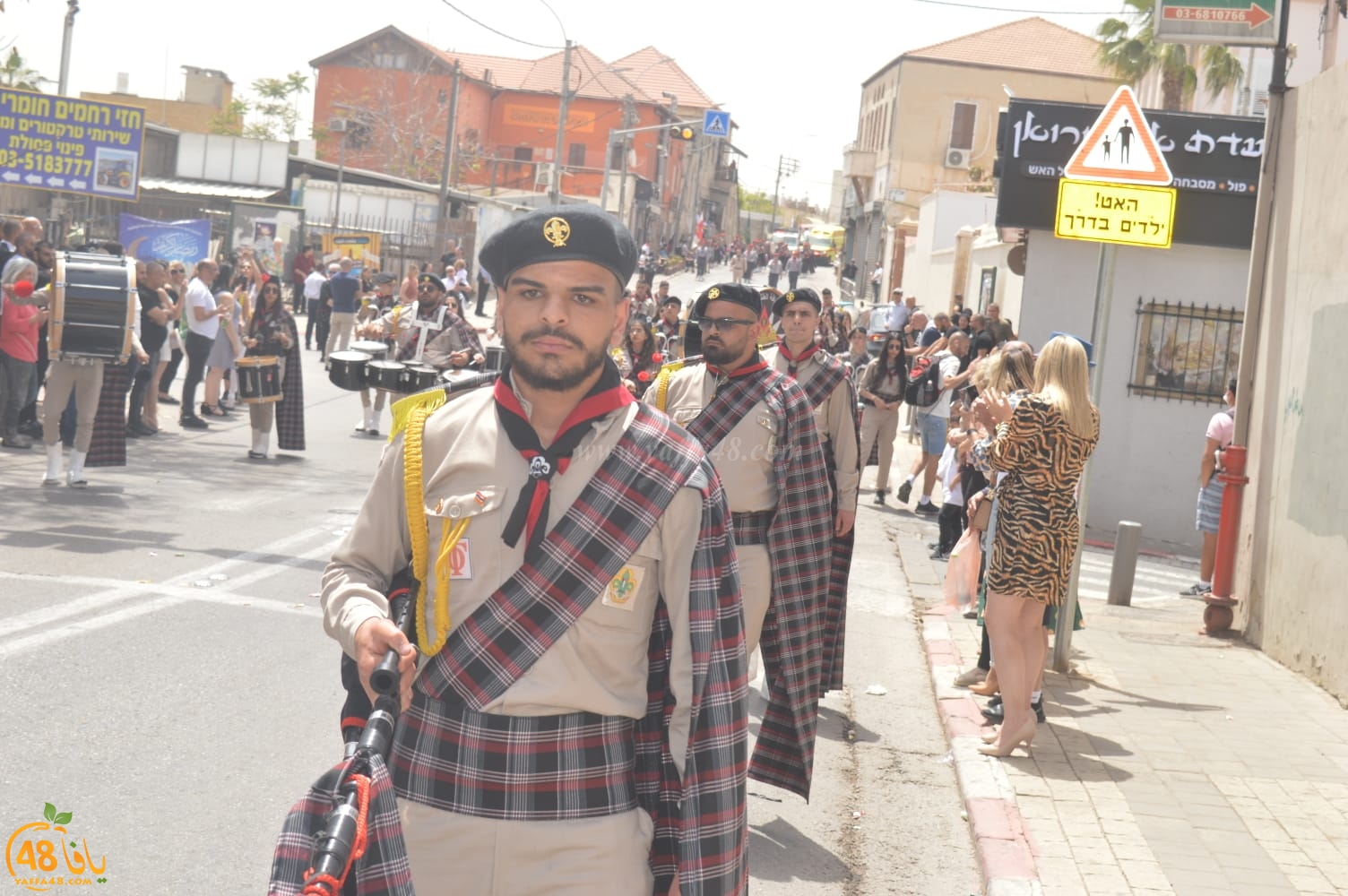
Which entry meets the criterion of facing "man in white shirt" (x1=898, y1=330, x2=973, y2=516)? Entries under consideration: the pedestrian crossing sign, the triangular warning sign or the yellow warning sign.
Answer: the pedestrian crossing sign

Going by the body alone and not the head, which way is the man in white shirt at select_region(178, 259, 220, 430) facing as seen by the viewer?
to the viewer's right

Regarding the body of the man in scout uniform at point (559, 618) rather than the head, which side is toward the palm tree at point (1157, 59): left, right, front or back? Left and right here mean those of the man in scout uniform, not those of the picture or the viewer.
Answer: back

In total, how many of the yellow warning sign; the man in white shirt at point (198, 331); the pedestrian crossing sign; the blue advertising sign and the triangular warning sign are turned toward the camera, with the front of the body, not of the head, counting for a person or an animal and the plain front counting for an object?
4

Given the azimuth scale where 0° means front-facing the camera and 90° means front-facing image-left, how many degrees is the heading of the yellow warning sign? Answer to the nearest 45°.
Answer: approximately 0°

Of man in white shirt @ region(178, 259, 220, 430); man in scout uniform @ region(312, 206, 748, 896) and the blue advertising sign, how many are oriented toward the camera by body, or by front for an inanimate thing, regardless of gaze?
2

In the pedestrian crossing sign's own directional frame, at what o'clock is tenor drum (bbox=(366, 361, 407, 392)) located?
The tenor drum is roughly at 12 o'clock from the pedestrian crossing sign.
